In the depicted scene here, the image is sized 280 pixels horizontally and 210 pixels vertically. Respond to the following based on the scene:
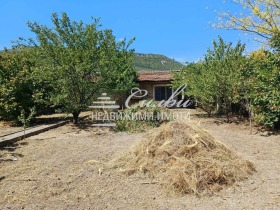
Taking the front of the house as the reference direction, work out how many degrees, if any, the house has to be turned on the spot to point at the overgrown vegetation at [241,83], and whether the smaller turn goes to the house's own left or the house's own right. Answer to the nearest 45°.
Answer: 0° — it already faces it

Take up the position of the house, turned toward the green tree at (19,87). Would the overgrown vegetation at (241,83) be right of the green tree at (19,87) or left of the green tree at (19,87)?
left

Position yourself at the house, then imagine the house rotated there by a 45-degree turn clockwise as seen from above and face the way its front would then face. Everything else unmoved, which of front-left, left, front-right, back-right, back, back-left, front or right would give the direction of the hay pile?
front-left

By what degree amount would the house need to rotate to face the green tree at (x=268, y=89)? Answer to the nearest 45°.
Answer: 0° — it already faces it

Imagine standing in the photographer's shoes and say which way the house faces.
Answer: facing the viewer

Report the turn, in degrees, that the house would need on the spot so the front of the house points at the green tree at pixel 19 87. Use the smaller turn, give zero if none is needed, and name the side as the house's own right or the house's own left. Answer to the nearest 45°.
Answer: approximately 45° to the house's own right

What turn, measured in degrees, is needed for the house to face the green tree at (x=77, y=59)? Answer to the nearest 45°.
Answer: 0° — it already faces it

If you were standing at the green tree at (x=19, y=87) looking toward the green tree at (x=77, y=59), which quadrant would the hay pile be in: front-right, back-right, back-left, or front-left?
front-right
